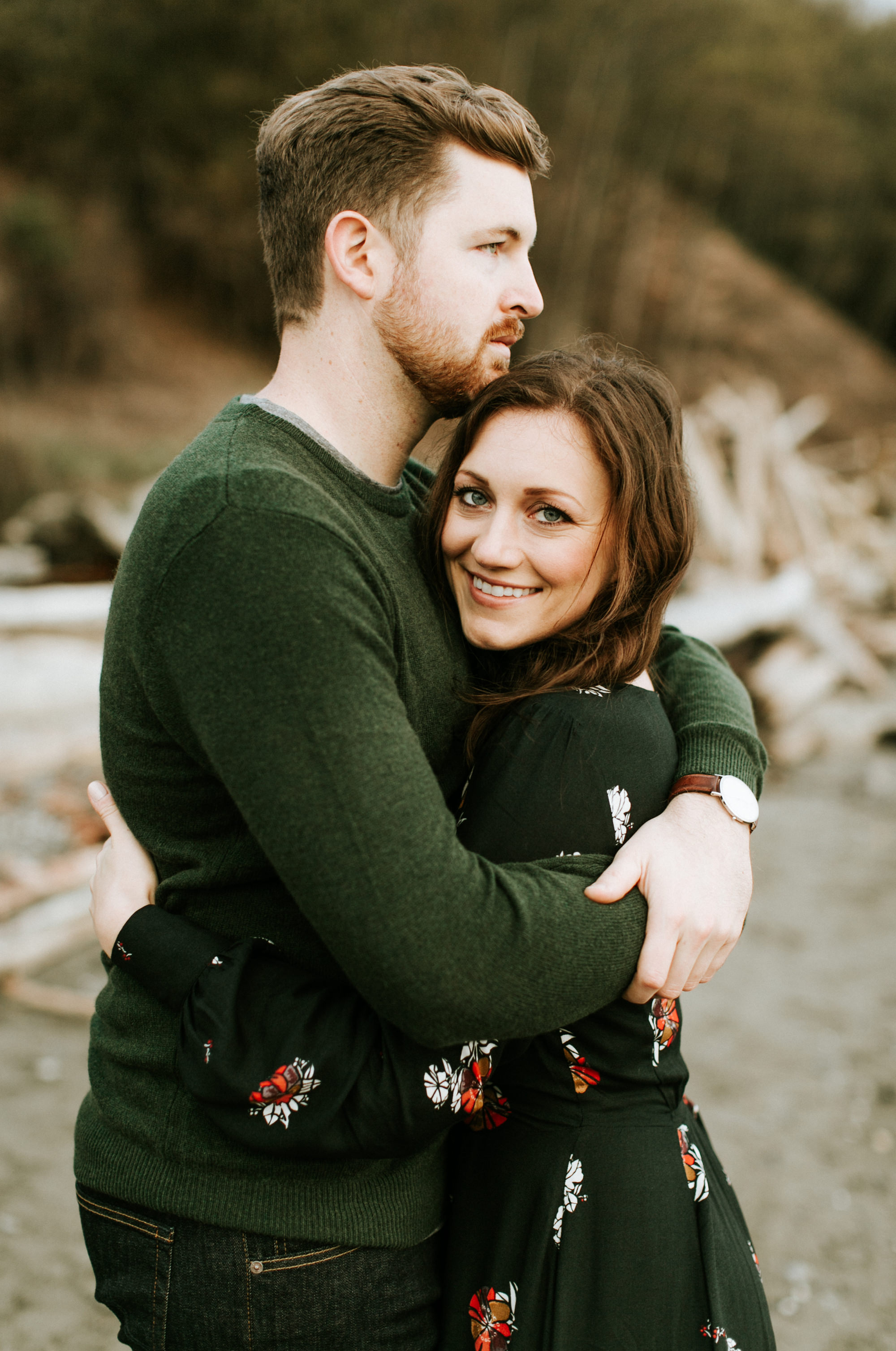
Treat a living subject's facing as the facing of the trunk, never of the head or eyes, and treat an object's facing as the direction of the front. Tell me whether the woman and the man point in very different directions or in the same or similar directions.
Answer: very different directions

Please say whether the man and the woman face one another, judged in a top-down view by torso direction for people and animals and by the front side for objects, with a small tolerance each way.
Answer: yes

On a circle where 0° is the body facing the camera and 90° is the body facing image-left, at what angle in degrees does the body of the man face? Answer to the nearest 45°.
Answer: approximately 270°

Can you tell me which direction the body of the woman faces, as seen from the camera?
to the viewer's left

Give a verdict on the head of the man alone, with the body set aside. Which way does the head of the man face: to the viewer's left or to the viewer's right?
to the viewer's right

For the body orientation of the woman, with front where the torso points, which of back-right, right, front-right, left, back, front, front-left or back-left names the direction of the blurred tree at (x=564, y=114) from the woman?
right
